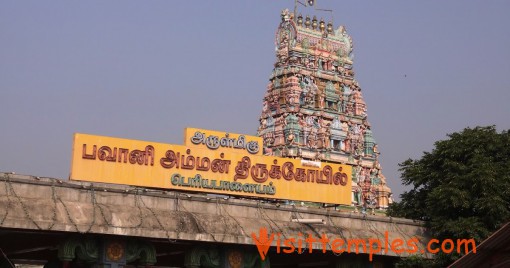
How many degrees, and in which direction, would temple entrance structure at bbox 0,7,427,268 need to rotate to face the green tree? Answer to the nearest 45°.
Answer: approximately 45° to its left

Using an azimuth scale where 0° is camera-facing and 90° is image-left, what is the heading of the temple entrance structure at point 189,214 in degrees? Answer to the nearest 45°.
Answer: approximately 315°
